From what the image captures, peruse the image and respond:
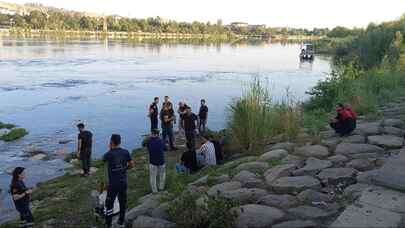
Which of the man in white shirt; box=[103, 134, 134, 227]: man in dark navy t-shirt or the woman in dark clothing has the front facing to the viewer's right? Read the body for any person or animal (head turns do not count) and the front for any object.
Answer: the woman in dark clothing

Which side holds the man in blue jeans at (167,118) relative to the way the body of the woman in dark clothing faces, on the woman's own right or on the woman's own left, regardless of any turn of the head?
on the woman's own left

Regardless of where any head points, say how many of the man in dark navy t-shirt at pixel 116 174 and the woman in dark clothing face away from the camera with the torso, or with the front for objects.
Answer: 1

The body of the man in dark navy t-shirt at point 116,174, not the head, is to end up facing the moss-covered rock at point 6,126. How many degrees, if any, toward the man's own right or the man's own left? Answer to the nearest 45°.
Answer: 0° — they already face it

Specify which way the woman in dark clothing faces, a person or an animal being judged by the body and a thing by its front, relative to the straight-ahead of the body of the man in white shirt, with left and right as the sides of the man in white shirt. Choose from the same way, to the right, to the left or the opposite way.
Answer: to the right

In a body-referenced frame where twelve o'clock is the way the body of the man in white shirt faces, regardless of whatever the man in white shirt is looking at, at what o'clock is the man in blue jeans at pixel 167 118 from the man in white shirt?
The man in blue jeans is roughly at 1 o'clock from the man in white shirt.

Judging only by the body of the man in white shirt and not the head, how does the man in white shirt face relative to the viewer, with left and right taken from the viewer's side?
facing away from the viewer and to the left of the viewer

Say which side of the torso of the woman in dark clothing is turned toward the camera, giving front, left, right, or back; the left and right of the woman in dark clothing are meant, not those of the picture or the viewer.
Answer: right

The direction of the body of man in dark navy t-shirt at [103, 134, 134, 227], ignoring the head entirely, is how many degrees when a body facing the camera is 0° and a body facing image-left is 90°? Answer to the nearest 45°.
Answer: approximately 180°
